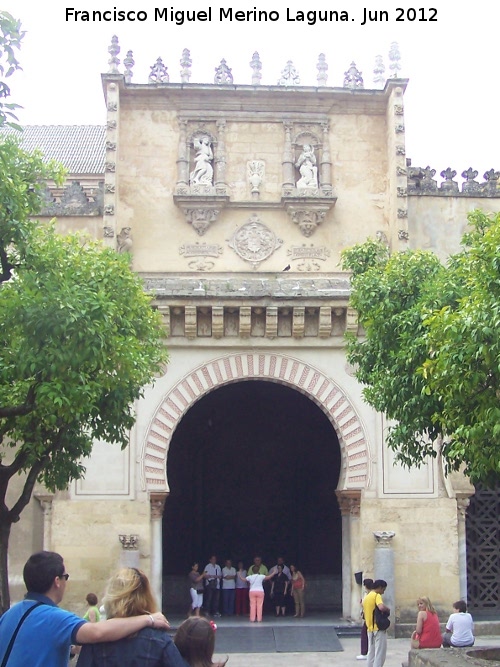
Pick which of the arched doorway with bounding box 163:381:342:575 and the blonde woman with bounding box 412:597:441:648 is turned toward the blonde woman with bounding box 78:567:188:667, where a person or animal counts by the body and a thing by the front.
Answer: the arched doorway

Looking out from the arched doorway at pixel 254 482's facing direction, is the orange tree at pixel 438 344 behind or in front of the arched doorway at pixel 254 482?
in front

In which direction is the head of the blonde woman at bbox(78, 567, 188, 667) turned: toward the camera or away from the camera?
away from the camera

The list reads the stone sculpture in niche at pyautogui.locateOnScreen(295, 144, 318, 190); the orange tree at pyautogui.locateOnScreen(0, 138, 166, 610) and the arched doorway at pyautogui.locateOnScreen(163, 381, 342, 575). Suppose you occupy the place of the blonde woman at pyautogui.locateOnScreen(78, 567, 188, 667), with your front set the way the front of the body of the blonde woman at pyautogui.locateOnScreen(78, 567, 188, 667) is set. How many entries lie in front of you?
3

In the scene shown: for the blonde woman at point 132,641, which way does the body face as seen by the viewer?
away from the camera

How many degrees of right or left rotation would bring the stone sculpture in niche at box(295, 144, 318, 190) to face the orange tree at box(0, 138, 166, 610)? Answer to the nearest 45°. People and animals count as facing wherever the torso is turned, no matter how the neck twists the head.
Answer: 0° — it already faces it

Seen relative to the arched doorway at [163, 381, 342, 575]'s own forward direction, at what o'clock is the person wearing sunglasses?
The person wearing sunglasses is roughly at 12 o'clock from the arched doorway.

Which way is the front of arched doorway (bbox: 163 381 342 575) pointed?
toward the camera

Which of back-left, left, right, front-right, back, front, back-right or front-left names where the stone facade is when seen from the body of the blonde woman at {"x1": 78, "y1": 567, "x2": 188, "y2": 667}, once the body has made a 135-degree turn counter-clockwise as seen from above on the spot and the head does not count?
back-right

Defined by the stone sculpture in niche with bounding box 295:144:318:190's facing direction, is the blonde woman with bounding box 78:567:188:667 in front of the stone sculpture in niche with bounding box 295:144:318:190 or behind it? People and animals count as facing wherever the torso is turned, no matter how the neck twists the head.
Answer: in front

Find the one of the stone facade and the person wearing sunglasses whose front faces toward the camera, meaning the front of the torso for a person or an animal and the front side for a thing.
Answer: the stone facade

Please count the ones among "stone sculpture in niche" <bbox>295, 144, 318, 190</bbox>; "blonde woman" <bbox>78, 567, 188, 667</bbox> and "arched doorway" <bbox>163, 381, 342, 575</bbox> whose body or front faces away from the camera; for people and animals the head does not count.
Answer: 1

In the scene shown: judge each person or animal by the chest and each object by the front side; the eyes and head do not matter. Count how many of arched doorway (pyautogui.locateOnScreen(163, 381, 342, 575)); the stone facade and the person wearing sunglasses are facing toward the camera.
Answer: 2

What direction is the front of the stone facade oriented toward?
toward the camera
